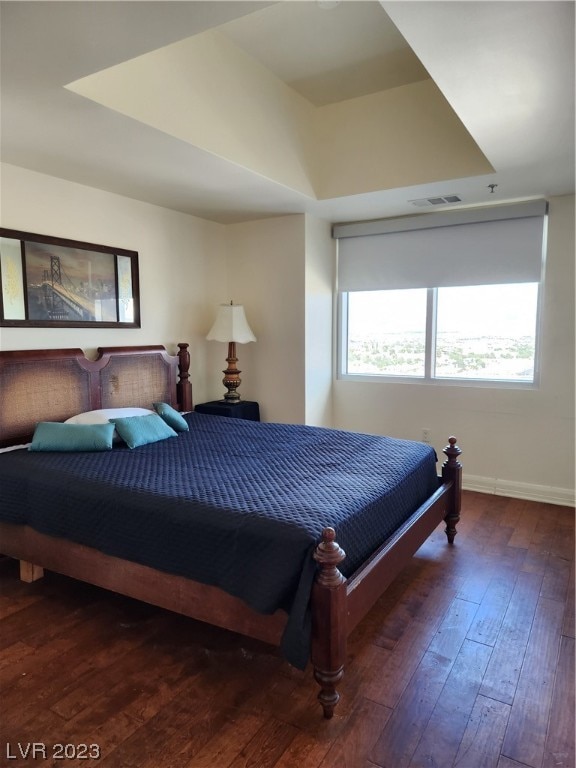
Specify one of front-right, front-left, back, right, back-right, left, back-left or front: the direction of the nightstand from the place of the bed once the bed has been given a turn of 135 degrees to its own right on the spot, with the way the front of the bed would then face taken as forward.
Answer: right

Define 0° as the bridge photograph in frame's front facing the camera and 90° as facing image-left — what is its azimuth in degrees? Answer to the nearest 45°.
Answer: approximately 315°

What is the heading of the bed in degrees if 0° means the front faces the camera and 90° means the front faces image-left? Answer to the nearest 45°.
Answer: approximately 315°

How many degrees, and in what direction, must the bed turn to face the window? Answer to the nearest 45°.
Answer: approximately 90° to its left

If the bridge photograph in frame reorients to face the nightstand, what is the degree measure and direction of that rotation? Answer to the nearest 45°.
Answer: approximately 45° to its left
